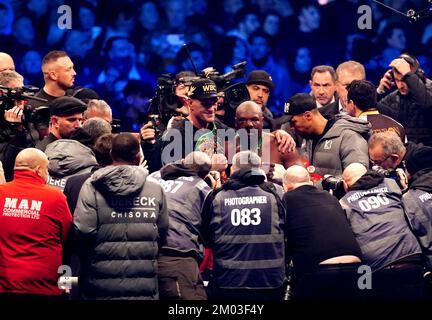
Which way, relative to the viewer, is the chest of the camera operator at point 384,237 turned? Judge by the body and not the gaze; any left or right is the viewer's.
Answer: facing away from the viewer and to the left of the viewer

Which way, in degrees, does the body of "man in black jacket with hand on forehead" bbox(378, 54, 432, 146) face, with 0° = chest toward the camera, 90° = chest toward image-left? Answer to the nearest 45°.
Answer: approximately 45°

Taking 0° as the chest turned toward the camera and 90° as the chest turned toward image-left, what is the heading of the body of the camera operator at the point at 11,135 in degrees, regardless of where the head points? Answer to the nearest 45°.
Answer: approximately 270°

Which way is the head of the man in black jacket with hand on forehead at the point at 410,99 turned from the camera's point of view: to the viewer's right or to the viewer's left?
to the viewer's left

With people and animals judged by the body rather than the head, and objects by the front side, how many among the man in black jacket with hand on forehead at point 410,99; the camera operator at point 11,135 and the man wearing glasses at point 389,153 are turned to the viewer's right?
1

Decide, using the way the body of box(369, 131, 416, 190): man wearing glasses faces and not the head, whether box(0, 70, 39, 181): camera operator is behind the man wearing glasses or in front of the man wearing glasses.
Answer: in front

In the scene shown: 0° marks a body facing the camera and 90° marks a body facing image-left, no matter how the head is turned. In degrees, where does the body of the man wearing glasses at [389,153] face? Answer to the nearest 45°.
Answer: approximately 45°

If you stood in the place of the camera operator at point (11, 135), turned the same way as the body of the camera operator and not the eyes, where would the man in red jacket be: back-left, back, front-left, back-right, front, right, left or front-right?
right

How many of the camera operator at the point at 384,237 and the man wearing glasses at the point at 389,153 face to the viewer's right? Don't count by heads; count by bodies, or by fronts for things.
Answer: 0

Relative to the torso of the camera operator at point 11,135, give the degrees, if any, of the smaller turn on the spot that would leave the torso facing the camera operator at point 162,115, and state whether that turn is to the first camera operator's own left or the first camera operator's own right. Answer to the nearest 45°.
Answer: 0° — they already face them
